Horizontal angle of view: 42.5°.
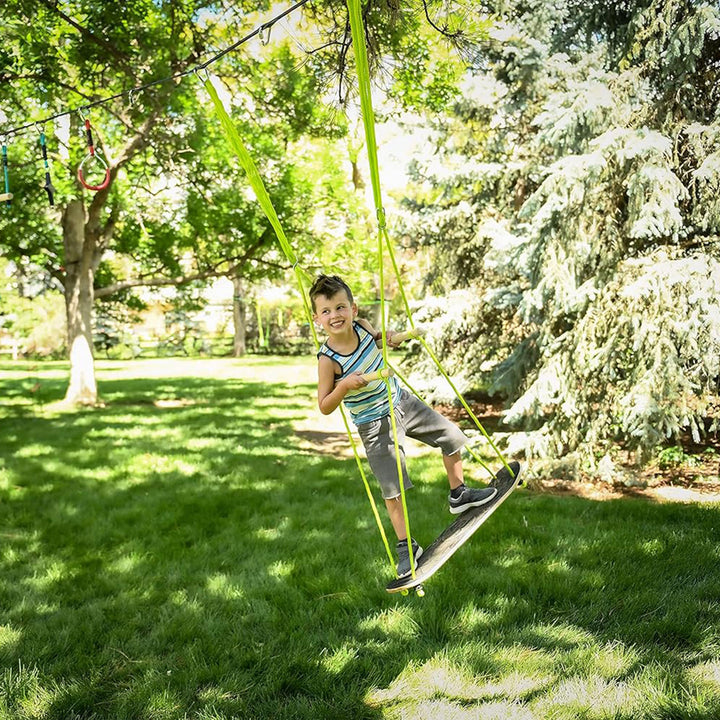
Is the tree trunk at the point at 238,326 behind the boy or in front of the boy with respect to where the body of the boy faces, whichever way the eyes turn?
behind

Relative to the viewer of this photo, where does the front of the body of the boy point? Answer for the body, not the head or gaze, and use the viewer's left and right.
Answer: facing the viewer and to the right of the viewer

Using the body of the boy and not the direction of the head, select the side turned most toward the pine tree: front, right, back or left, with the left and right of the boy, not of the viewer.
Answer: left
